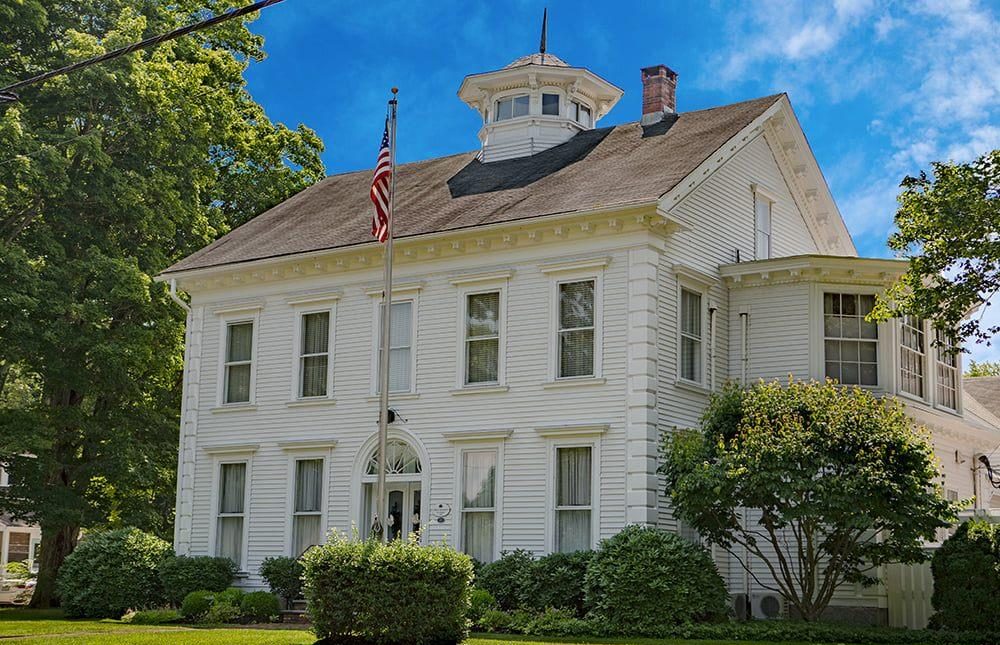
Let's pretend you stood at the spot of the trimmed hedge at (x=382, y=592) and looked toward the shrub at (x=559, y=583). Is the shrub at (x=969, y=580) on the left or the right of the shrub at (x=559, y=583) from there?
right

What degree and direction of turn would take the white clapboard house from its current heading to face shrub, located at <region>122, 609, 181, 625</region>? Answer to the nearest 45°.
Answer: approximately 45° to its right

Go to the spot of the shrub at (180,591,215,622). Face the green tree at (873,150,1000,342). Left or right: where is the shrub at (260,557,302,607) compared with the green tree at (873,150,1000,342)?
left

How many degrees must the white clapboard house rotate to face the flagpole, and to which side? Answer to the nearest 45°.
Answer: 0° — it already faces it

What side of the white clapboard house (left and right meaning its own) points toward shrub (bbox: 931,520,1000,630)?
left

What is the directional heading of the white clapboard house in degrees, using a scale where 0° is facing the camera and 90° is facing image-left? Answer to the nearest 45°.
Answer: approximately 45°

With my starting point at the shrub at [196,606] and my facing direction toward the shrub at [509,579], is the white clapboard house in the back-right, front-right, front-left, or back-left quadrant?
front-left

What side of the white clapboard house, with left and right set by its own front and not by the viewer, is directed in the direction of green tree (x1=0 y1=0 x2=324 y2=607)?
right
